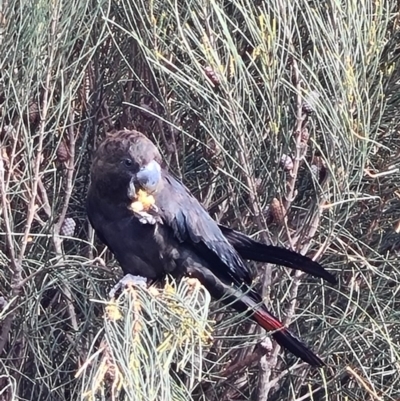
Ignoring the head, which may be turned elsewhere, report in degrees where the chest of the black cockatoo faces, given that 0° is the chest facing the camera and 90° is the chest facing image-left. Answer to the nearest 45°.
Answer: approximately 45°
